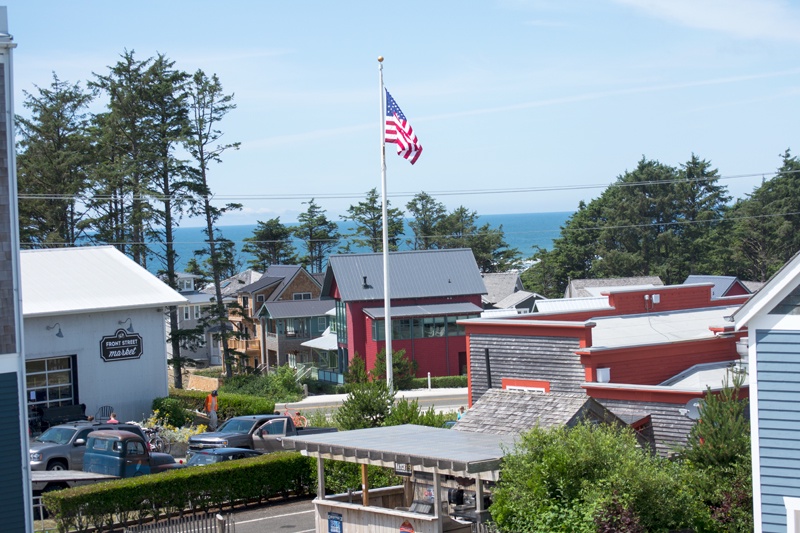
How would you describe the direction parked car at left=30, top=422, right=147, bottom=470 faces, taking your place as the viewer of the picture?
facing the viewer and to the left of the viewer

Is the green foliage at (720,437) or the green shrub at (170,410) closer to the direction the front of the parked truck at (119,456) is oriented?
the green shrub

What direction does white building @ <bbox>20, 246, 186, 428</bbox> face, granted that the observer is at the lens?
facing the viewer

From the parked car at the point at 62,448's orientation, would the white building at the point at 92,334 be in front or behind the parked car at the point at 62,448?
behind

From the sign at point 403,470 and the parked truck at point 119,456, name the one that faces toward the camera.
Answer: the sign

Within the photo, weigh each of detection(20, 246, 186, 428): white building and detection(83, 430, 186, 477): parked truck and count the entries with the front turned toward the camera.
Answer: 1

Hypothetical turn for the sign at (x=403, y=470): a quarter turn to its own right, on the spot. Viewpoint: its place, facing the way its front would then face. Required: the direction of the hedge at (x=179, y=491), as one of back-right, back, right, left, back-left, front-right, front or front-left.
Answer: front-right

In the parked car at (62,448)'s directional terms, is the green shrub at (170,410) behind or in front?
behind

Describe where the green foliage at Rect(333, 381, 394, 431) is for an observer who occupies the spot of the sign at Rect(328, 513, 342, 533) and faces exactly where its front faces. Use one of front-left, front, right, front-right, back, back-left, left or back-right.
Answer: back

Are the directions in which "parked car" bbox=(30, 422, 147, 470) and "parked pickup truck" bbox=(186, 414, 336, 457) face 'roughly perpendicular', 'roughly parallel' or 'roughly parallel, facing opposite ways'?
roughly parallel

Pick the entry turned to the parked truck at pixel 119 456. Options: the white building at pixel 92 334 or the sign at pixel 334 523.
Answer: the white building

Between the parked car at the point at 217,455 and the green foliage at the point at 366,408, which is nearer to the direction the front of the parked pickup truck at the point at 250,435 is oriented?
the parked car
